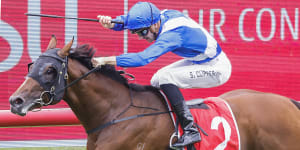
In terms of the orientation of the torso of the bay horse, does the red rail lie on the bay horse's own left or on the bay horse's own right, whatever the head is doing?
on the bay horse's own right

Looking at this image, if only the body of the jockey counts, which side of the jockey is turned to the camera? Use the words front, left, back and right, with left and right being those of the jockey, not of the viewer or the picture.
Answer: left

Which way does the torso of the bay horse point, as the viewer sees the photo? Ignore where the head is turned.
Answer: to the viewer's left
